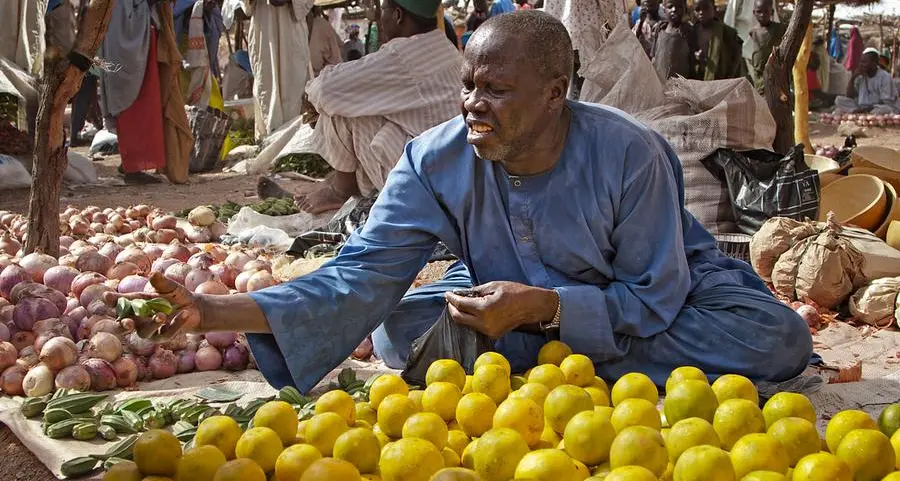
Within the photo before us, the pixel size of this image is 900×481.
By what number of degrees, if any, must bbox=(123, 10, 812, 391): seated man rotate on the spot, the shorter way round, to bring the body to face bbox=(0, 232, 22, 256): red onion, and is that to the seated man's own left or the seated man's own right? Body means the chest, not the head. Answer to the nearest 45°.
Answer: approximately 90° to the seated man's own right

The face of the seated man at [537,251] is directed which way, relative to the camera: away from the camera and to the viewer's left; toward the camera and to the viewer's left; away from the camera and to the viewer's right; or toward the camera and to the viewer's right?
toward the camera and to the viewer's left

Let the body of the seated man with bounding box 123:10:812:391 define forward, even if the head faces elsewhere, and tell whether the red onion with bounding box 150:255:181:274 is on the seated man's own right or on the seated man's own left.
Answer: on the seated man's own right

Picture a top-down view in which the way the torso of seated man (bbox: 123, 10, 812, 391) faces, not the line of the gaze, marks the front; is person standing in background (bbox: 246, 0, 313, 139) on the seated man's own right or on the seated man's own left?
on the seated man's own right

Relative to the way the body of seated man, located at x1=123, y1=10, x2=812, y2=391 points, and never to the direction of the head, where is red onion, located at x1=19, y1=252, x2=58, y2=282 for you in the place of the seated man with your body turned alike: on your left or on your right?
on your right

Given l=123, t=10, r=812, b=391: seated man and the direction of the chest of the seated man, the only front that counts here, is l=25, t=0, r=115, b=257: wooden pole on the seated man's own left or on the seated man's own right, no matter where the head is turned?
on the seated man's own right

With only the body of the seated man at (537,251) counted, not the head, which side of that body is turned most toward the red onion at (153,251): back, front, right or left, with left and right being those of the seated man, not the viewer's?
right

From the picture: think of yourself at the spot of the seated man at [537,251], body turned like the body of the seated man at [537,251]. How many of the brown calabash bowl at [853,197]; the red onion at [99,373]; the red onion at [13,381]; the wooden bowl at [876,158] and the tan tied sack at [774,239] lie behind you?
3

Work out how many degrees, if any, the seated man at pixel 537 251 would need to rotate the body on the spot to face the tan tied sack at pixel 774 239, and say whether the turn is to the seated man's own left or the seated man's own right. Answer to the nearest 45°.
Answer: approximately 180°

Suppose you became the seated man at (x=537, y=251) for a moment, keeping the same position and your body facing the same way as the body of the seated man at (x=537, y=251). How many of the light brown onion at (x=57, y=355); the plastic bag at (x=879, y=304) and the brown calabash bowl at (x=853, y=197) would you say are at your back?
2

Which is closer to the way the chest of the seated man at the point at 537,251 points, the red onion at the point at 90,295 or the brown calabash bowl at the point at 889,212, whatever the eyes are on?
the red onion

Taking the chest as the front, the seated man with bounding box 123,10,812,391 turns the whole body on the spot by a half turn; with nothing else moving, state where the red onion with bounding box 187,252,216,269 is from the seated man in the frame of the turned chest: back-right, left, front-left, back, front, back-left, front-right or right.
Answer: left

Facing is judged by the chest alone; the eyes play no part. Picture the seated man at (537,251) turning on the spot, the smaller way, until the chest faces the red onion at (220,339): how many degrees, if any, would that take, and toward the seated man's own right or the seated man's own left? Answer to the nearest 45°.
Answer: approximately 90° to the seated man's own right

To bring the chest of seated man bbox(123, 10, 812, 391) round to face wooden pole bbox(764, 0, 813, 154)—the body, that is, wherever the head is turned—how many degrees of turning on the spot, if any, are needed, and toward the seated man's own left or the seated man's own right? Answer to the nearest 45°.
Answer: approximately 180°

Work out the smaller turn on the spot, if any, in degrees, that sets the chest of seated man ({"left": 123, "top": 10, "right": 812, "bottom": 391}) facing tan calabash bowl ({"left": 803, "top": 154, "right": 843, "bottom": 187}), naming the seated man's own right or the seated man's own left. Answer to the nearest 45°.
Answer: approximately 180°

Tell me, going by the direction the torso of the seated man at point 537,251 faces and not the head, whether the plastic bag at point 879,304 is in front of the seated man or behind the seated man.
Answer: behind

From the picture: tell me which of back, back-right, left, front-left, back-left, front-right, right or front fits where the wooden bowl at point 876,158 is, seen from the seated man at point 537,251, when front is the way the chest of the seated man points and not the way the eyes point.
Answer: back

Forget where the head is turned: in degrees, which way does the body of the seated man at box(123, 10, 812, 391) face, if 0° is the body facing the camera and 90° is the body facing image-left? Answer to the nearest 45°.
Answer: approximately 45°

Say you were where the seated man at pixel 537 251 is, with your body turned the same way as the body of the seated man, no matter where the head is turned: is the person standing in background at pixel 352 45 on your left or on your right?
on your right

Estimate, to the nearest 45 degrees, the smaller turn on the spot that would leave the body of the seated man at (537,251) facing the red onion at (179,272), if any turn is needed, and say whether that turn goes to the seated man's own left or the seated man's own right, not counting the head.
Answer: approximately 90° to the seated man's own right

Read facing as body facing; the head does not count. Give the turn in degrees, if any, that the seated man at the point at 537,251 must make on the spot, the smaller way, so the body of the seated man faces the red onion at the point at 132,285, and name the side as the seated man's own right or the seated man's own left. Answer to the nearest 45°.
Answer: approximately 90° to the seated man's own right
